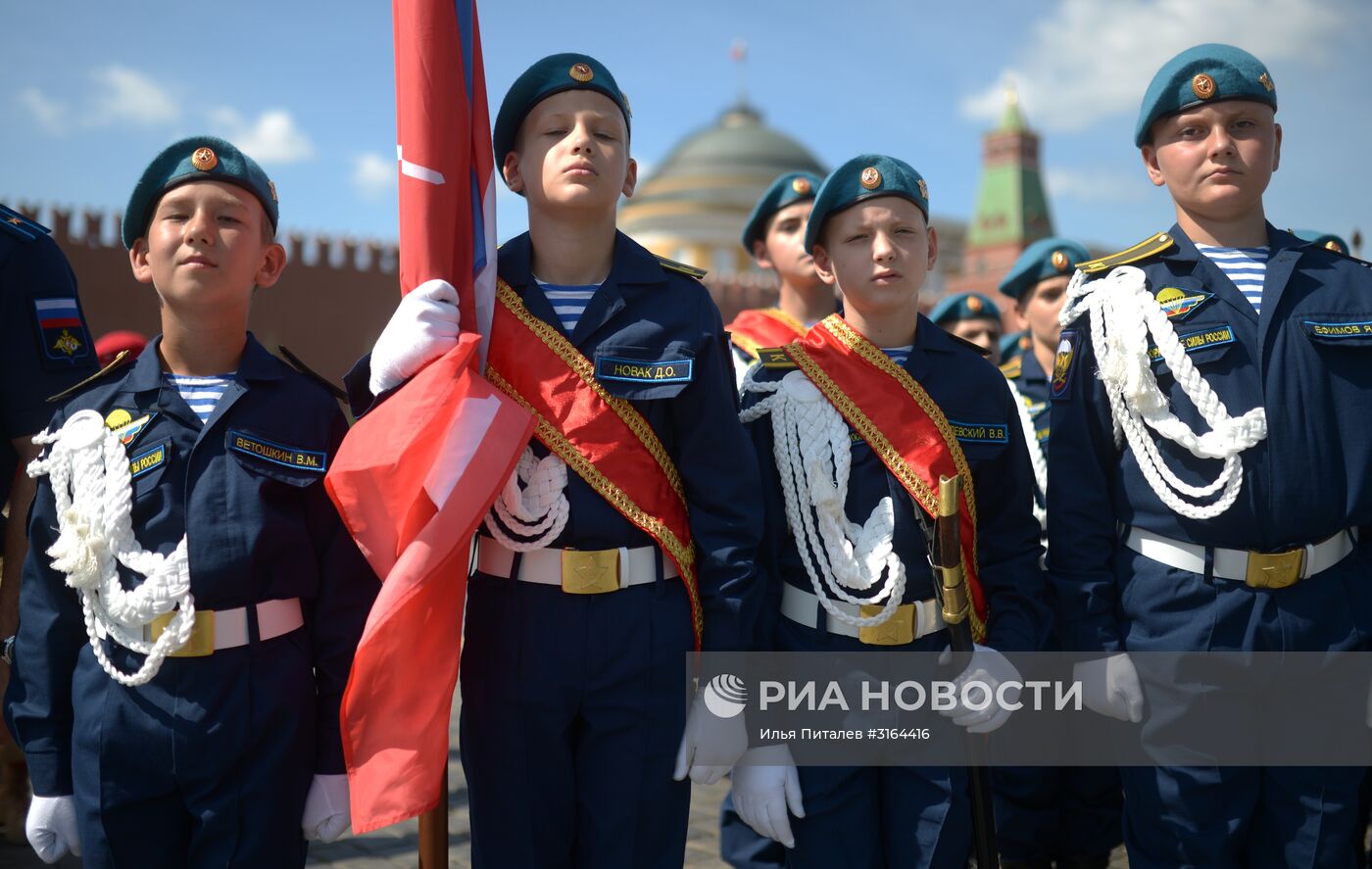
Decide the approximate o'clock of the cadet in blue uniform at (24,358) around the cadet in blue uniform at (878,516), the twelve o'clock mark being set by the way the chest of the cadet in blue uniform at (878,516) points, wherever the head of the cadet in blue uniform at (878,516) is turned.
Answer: the cadet in blue uniform at (24,358) is roughly at 3 o'clock from the cadet in blue uniform at (878,516).

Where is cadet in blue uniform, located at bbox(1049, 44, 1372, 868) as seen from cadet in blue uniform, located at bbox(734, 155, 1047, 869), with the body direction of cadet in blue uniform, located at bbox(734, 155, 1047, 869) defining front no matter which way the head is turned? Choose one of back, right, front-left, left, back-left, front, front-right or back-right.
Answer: left

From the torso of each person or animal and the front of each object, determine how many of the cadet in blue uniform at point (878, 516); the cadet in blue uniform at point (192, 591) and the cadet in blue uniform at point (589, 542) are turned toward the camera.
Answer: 3

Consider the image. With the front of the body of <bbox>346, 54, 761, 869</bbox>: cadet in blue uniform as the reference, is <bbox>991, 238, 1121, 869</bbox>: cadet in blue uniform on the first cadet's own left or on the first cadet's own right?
on the first cadet's own left

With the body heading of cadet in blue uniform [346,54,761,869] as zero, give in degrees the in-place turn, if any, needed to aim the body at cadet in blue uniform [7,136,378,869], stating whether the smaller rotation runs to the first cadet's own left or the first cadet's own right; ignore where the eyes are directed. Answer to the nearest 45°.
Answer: approximately 90° to the first cadet's own right

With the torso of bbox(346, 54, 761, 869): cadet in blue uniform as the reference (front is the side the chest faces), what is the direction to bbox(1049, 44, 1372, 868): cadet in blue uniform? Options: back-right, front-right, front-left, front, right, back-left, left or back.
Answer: left

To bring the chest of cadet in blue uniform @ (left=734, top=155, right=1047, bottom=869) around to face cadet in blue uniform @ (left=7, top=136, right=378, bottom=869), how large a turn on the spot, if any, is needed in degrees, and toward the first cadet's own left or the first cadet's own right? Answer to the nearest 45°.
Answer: approximately 45° to the first cadet's own right

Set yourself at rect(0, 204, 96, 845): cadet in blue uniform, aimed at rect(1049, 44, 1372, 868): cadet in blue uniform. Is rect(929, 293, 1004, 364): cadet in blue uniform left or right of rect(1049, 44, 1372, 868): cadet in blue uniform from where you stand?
left

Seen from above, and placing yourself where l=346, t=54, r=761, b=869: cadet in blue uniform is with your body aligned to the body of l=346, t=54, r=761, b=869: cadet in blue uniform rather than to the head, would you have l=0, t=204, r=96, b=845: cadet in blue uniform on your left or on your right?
on your right

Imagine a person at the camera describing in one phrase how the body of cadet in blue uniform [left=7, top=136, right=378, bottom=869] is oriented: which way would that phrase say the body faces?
toward the camera

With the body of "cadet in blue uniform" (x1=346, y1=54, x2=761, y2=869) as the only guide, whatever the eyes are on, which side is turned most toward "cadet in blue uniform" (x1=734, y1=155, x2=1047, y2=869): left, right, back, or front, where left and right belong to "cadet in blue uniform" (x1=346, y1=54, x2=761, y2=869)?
left

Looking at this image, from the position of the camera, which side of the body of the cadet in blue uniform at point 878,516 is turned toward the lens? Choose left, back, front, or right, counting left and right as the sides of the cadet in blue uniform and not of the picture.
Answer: front
